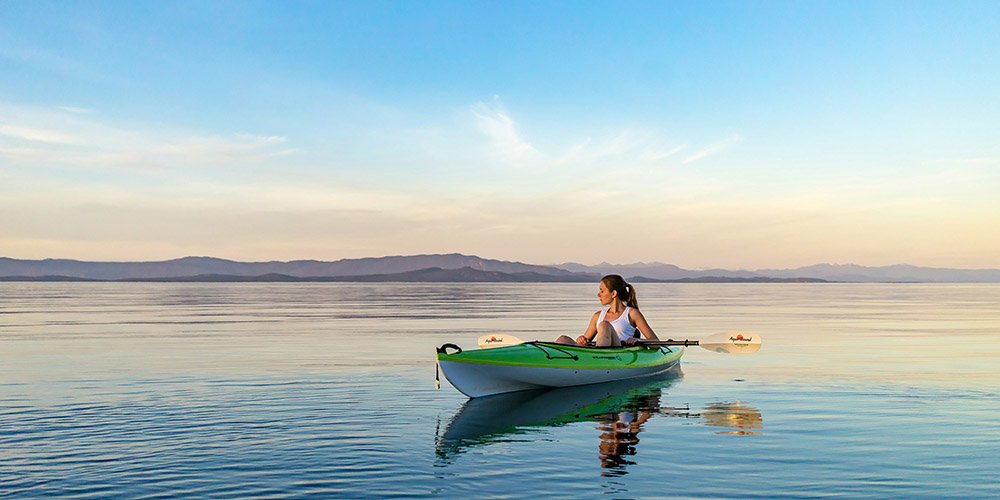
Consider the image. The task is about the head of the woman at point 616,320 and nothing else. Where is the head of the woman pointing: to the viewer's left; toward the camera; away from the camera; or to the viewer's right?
to the viewer's left

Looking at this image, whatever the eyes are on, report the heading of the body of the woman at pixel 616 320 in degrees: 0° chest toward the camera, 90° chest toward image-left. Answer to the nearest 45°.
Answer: approximately 45°
